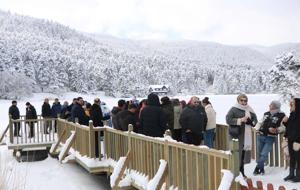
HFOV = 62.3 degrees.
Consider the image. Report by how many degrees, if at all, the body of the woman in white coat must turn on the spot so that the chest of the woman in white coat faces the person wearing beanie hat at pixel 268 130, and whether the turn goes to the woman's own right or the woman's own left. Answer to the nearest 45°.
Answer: approximately 135° to the woman's own left

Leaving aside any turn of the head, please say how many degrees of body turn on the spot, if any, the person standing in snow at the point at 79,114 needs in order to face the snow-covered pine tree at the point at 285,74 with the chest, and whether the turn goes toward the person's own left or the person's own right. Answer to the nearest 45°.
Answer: approximately 90° to the person's own left

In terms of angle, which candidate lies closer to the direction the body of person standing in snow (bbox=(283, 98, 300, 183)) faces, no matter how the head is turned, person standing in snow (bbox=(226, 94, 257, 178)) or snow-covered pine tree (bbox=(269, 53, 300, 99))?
the person standing in snow

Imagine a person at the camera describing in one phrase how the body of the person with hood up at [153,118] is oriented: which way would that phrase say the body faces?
away from the camera
